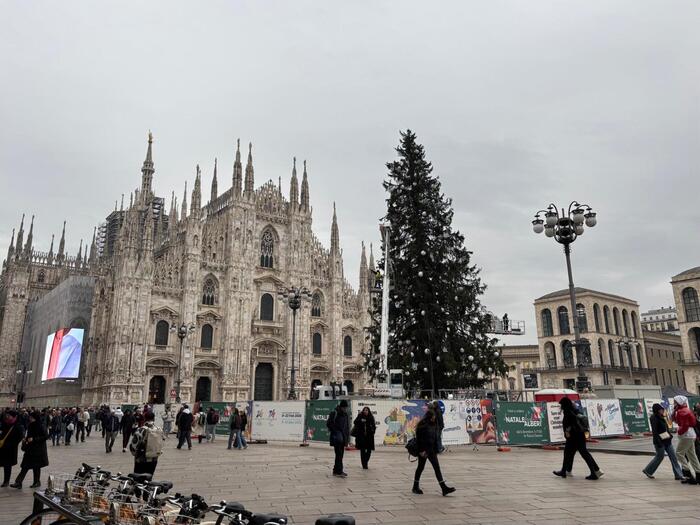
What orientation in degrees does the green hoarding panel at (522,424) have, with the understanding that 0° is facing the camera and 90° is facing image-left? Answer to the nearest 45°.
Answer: approximately 0°

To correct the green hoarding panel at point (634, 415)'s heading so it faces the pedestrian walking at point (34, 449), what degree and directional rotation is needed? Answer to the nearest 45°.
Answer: approximately 45° to its right

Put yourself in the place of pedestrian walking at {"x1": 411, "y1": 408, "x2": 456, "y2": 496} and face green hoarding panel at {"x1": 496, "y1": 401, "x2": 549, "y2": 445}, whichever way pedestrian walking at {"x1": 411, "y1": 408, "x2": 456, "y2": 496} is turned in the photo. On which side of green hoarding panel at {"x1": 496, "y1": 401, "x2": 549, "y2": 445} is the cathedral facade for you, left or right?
left

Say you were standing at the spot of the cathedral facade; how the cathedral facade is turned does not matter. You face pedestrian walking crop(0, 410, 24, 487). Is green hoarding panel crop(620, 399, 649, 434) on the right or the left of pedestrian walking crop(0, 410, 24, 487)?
left

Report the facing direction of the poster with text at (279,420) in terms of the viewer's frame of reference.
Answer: facing the viewer

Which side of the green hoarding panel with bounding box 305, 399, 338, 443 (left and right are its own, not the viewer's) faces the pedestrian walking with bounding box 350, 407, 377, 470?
front

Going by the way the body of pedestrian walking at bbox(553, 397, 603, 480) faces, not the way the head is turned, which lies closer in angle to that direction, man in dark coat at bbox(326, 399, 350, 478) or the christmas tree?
the man in dark coat

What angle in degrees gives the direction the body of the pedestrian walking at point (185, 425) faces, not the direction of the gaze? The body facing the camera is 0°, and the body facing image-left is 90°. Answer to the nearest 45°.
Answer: approximately 180°

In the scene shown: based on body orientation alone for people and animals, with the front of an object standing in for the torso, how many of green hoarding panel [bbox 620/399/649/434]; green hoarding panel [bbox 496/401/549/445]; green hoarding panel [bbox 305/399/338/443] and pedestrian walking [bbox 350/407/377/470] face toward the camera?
4

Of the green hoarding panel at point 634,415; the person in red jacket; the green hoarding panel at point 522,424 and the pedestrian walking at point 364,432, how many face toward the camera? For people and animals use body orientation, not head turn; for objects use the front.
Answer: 3

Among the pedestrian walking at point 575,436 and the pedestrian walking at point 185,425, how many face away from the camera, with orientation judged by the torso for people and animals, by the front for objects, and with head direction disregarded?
1

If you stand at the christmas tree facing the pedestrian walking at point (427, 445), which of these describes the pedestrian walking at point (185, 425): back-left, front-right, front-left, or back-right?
front-right

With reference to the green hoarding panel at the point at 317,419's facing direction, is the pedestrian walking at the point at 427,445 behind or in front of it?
in front
